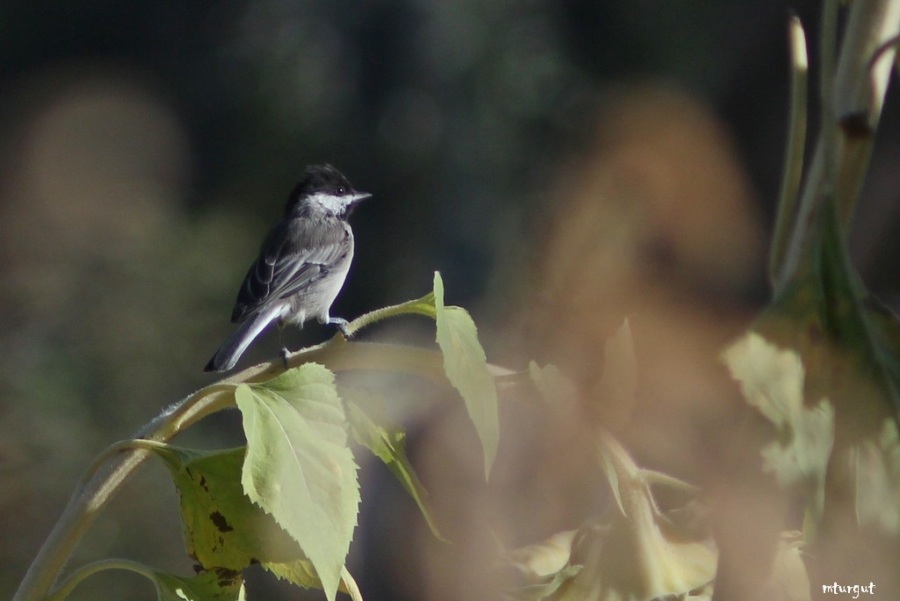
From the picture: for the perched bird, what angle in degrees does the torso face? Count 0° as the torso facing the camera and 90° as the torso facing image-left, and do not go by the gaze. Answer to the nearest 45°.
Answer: approximately 270°

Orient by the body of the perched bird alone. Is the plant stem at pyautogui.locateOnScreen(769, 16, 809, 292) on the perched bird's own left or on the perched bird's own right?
on the perched bird's own right

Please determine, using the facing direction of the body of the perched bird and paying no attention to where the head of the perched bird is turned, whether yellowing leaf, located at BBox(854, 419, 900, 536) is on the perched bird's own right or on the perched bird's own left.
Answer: on the perched bird's own right

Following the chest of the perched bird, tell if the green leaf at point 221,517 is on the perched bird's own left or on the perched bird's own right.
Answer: on the perched bird's own right

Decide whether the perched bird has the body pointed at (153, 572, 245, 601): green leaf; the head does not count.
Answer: no

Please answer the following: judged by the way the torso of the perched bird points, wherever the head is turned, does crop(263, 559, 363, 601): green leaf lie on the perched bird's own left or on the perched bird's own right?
on the perched bird's own right

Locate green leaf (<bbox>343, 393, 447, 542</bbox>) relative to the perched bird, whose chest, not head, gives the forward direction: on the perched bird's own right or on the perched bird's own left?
on the perched bird's own right
